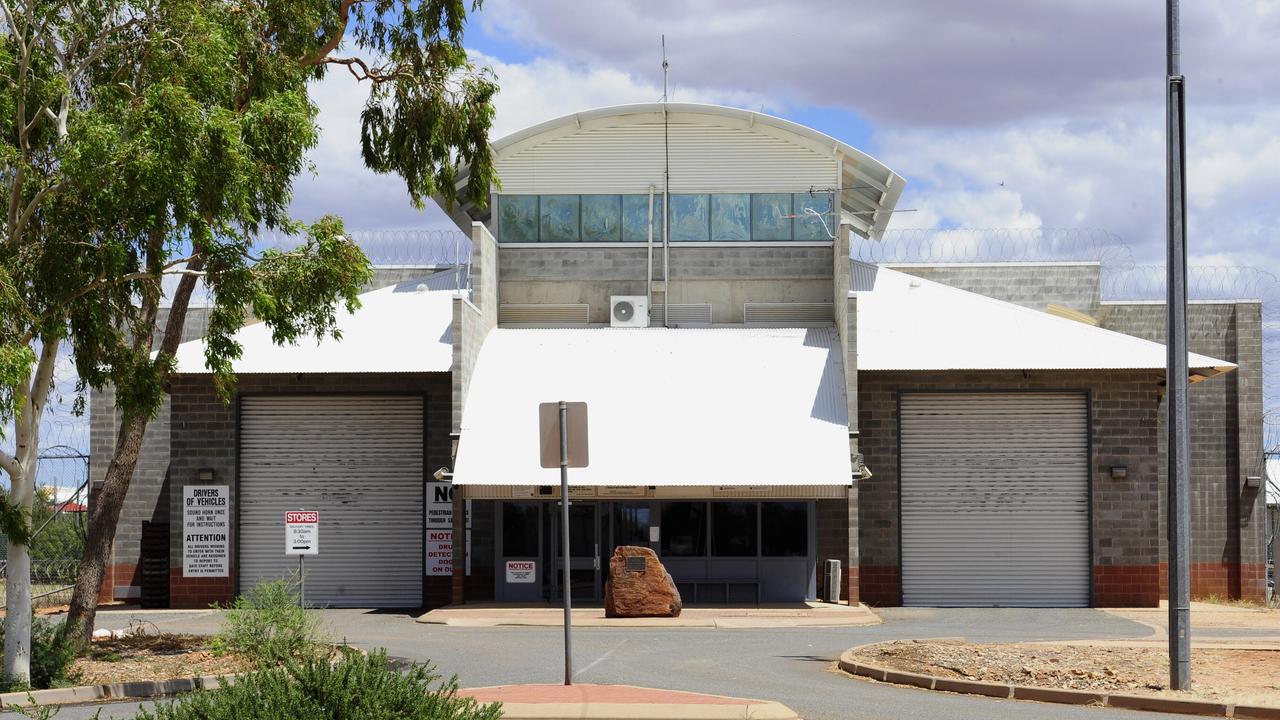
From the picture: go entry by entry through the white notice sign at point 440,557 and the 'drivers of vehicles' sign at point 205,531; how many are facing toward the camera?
2

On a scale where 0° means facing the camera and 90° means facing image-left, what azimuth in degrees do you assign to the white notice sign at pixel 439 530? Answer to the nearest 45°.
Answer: approximately 0°

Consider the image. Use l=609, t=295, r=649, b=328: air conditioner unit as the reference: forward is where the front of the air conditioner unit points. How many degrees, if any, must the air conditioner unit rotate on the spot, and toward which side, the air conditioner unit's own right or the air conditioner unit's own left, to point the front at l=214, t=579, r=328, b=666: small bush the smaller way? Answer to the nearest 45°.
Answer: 0° — it already faces it

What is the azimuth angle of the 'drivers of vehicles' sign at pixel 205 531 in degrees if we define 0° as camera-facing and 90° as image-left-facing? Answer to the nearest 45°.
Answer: approximately 0°

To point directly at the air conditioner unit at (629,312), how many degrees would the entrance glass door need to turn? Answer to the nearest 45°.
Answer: approximately 180°
